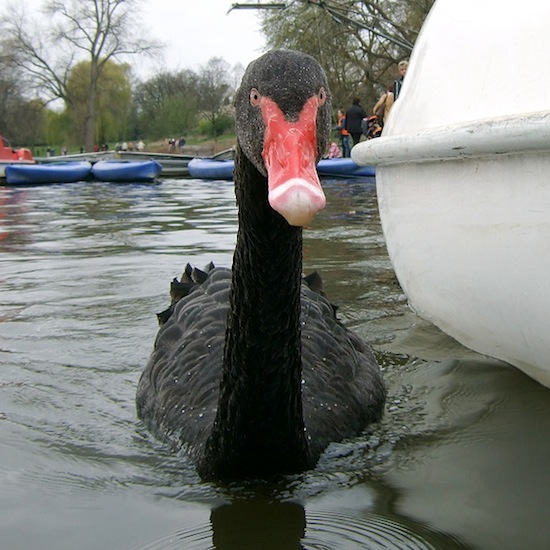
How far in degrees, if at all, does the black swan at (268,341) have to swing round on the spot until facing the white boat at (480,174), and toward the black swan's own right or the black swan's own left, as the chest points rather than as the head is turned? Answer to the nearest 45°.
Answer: approximately 90° to the black swan's own left

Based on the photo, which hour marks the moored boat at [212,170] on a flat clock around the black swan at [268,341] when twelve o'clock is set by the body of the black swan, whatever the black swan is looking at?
The moored boat is roughly at 6 o'clock from the black swan.

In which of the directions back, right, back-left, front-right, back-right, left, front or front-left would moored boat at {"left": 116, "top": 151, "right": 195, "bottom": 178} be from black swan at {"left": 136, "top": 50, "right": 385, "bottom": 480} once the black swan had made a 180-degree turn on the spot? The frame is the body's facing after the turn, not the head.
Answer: front

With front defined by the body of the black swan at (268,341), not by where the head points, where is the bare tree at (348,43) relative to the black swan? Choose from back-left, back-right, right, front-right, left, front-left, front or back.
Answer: back

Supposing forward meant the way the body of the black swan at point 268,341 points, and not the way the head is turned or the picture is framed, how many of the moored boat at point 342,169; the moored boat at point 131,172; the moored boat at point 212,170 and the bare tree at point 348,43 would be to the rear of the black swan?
4

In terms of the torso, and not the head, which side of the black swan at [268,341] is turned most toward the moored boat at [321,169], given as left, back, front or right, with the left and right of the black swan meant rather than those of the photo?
back

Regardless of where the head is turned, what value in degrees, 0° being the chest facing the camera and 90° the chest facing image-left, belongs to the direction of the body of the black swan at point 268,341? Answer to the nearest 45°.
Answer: approximately 0°

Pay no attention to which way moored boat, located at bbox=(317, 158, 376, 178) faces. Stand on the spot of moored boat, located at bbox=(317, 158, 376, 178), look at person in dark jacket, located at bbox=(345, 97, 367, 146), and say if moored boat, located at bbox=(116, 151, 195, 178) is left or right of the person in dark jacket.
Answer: left

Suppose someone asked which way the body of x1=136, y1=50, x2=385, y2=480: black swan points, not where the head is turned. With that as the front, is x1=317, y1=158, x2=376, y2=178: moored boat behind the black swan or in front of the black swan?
behind

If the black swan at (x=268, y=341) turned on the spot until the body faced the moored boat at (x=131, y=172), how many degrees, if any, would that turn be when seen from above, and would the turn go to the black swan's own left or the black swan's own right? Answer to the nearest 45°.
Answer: approximately 180°
